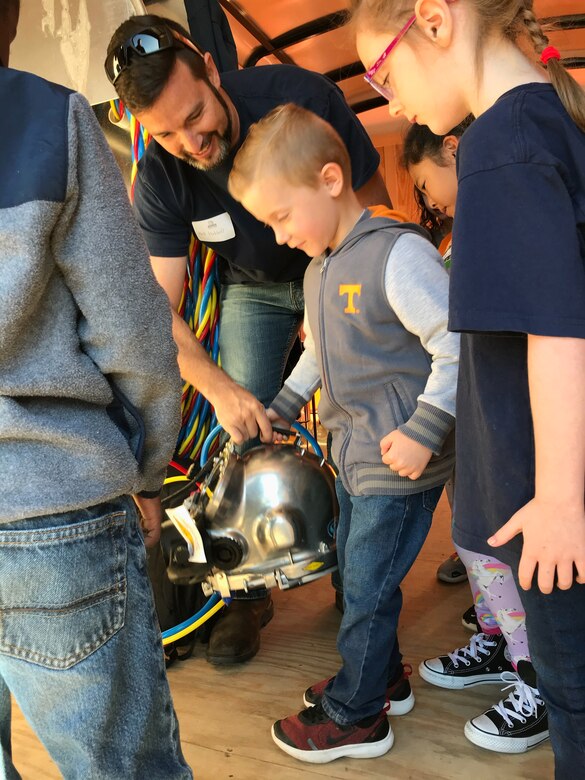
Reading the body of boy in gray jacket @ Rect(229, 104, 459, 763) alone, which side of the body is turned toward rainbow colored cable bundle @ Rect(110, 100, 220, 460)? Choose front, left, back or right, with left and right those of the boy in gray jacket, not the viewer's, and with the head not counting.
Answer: right

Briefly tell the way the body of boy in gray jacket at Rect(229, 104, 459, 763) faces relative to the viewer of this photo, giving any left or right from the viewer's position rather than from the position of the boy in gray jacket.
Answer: facing the viewer and to the left of the viewer

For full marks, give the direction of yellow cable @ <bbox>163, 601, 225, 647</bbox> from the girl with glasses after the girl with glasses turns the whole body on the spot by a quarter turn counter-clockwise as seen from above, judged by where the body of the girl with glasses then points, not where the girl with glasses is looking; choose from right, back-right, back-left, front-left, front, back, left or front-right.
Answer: back-right

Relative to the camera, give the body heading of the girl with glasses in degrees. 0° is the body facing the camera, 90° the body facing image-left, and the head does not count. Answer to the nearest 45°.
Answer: approximately 90°

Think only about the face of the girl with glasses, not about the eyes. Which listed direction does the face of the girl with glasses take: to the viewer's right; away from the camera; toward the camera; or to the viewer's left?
to the viewer's left

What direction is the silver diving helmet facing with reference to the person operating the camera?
facing to the left of the viewer
